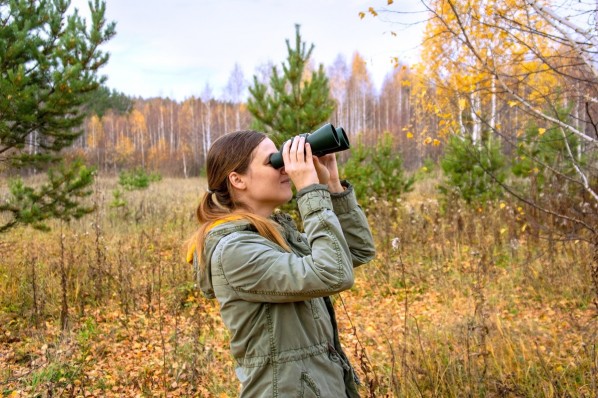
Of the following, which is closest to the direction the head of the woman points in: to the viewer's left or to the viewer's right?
to the viewer's right

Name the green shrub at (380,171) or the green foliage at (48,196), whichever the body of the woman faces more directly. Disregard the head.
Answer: the green shrub

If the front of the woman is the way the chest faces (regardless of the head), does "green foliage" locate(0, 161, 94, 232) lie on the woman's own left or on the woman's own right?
on the woman's own left

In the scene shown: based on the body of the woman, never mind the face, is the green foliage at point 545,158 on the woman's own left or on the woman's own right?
on the woman's own left

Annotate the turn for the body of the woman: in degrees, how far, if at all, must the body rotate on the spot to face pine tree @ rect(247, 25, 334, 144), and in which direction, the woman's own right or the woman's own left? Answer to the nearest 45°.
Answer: approximately 90° to the woman's own left

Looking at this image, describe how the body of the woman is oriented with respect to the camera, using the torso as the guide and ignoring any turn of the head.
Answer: to the viewer's right

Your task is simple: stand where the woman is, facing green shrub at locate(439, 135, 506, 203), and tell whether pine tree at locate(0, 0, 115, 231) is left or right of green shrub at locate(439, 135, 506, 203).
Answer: left

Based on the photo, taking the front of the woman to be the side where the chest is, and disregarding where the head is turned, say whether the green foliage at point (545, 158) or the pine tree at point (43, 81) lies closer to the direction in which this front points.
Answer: the green foliage
